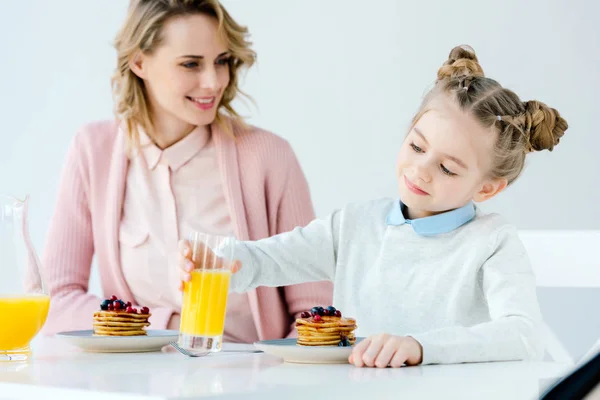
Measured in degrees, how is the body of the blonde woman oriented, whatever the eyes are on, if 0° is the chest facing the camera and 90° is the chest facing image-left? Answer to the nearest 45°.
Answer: approximately 0°

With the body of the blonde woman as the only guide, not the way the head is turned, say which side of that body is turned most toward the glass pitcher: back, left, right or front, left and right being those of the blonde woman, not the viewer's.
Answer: front

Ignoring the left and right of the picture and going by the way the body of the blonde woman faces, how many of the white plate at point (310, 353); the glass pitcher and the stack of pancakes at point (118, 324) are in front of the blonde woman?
3

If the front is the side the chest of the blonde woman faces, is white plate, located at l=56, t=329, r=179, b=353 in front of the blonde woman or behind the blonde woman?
in front

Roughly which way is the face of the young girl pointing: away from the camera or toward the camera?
toward the camera

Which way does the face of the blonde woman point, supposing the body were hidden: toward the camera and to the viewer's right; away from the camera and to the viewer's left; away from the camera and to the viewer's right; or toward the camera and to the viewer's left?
toward the camera and to the viewer's right

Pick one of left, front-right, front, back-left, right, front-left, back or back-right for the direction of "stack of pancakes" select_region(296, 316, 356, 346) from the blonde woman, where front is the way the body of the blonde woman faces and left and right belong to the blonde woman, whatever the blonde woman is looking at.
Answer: front

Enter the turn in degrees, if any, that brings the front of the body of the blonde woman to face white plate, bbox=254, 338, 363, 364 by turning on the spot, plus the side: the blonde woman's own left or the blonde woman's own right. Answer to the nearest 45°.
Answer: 0° — they already face it

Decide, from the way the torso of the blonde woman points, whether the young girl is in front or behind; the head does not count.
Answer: in front
